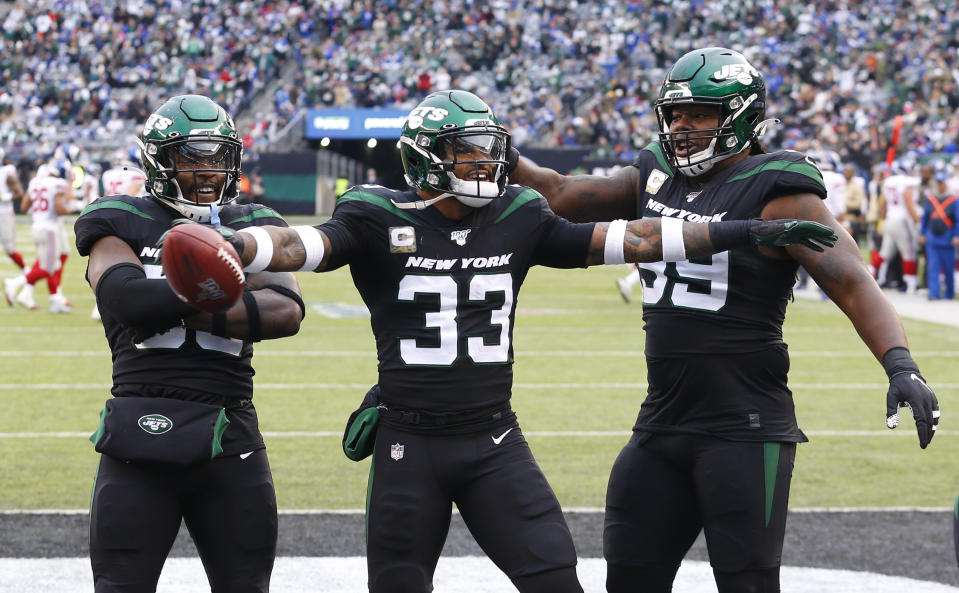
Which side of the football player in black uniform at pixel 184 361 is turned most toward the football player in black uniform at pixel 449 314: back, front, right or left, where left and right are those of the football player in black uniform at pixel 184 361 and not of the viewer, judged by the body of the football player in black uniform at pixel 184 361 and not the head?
left

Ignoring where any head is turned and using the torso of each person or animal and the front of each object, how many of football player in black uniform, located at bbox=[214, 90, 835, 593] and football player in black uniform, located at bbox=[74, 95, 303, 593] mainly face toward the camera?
2

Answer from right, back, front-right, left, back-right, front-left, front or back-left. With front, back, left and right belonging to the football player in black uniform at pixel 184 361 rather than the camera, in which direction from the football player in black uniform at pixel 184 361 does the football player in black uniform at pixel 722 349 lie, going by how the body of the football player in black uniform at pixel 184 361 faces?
left

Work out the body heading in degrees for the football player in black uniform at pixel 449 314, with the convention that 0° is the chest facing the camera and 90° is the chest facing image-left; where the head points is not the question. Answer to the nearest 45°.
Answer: approximately 0°

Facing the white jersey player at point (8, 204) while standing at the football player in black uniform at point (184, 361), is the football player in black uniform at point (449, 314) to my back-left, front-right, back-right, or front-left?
back-right

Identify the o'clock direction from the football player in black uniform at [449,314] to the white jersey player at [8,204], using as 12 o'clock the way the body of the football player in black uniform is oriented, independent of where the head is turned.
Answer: The white jersey player is roughly at 5 o'clock from the football player in black uniform.

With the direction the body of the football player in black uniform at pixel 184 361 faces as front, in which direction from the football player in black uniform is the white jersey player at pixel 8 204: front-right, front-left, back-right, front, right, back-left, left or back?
back

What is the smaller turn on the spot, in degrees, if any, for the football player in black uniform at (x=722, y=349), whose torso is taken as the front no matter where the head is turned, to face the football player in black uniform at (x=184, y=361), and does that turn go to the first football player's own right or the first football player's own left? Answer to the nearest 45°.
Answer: approximately 45° to the first football player's own right

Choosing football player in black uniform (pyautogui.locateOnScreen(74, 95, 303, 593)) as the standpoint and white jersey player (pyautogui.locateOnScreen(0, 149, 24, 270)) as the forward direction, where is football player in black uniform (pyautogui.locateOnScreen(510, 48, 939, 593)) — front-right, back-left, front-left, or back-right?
back-right
